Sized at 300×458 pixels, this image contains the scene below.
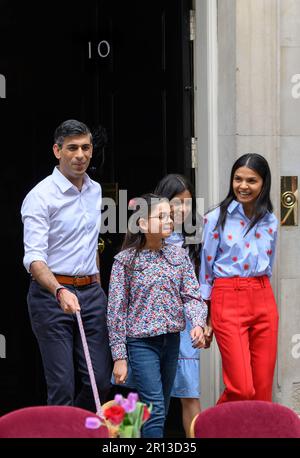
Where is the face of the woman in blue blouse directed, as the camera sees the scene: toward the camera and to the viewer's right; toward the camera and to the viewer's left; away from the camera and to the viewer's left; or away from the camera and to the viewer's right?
toward the camera and to the viewer's left

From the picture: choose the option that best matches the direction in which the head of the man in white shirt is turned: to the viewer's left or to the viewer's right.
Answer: to the viewer's right

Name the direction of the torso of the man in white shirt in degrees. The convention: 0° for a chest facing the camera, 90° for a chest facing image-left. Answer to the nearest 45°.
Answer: approximately 315°

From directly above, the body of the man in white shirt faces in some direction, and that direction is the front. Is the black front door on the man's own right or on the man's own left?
on the man's own left

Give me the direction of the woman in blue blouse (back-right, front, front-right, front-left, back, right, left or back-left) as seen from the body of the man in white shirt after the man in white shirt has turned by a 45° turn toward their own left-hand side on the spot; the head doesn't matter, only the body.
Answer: front
